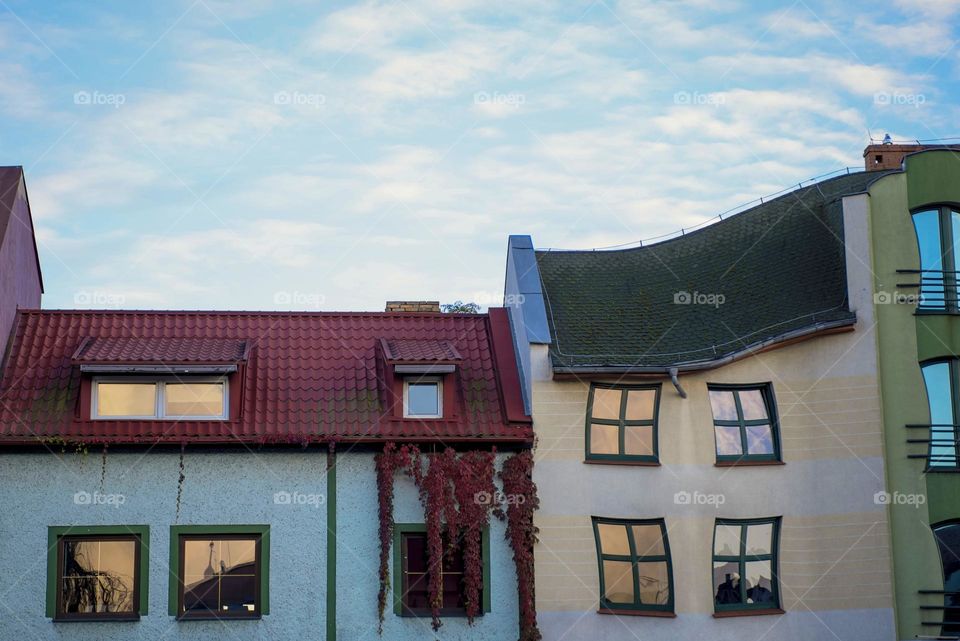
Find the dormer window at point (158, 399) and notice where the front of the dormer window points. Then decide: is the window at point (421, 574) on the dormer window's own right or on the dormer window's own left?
on the dormer window's own left

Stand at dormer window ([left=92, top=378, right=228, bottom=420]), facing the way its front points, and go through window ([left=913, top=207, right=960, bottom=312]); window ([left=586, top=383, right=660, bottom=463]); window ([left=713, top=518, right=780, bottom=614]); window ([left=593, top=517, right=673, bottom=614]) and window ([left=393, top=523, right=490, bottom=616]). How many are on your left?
5

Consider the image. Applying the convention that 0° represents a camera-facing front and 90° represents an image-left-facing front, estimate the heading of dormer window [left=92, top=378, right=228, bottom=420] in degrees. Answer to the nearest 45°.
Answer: approximately 0°

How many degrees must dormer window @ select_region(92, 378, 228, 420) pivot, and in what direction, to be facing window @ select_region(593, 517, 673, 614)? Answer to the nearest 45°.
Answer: approximately 90° to its left

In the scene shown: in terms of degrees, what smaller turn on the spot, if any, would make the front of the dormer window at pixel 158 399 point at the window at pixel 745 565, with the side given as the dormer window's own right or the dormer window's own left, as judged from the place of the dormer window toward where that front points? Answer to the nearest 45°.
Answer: approximately 90° to the dormer window's own left

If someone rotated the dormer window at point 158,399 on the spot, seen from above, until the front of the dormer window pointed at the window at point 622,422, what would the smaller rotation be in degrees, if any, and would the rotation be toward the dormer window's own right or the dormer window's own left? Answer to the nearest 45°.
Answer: approximately 90° to the dormer window's own left

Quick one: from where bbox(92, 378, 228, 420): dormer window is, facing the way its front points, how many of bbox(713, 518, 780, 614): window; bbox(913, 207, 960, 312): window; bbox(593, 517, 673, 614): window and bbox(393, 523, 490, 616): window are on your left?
4

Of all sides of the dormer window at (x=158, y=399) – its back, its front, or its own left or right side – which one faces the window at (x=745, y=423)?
left

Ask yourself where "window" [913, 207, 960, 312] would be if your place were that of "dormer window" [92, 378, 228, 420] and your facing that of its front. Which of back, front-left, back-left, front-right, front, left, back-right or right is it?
left
